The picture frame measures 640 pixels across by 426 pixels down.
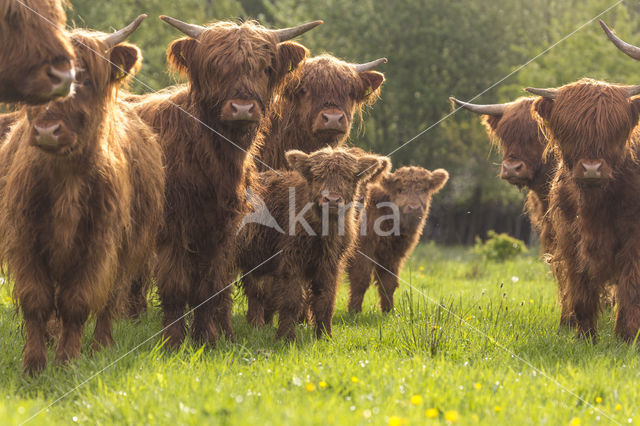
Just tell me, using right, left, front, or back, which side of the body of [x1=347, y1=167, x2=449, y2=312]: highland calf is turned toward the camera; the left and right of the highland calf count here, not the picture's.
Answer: front

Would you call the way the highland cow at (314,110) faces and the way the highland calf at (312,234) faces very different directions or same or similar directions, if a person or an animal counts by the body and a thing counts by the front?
same or similar directions

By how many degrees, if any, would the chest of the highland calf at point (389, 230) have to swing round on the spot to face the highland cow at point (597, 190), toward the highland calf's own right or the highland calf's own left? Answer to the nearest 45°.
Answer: approximately 45° to the highland calf's own left

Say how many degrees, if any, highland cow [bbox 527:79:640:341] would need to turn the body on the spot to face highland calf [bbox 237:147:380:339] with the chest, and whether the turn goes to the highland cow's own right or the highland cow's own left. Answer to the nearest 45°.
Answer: approximately 90° to the highland cow's own right

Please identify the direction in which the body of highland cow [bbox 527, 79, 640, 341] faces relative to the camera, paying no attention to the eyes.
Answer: toward the camera

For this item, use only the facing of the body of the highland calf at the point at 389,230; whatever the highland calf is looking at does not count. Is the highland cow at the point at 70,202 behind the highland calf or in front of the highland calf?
in front

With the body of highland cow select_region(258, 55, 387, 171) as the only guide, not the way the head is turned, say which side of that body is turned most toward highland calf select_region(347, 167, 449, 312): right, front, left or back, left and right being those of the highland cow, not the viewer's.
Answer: left

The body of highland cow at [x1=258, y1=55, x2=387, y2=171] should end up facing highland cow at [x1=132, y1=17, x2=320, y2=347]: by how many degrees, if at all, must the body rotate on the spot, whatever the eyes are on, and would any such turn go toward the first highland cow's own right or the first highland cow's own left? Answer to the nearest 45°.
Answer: approximately 90° to the first highland cow's own right

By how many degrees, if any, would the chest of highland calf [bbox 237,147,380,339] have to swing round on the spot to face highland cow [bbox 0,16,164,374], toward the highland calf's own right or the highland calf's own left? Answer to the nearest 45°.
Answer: approximately 90° to the highland calf's own right

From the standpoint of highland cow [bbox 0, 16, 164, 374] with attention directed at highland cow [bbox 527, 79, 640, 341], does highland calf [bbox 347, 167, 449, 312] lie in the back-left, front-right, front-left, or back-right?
front-left

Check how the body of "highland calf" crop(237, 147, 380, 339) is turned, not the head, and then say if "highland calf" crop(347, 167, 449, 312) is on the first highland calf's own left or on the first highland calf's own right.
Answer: on the first highland calf's own left

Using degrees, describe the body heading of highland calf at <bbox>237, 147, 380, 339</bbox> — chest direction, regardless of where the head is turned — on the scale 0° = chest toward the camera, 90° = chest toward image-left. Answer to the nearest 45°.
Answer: approximately 315°

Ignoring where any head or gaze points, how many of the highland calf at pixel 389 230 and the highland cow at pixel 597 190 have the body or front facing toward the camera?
2
